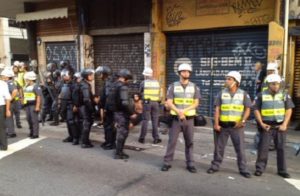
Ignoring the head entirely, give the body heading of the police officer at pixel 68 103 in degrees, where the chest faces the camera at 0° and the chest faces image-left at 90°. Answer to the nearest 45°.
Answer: approximately 90°

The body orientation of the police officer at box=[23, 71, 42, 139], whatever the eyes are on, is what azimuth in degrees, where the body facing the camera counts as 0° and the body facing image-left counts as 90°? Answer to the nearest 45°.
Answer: approximately 45°

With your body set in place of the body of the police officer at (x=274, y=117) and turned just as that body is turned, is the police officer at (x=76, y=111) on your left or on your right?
on your right

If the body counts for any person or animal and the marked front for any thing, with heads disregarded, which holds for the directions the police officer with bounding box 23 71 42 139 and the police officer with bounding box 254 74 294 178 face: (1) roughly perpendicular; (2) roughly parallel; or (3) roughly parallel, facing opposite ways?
roughly parallel

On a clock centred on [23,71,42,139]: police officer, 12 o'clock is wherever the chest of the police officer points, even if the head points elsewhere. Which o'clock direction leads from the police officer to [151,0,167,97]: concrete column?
The concrete column is roughly at 7 o'clock from the police officer.

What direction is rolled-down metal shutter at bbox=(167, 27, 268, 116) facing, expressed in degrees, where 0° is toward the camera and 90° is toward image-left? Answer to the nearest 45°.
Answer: approximately 0°

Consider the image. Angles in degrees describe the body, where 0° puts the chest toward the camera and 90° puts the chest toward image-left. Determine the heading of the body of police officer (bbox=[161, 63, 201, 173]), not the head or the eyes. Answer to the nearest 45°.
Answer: approximately 0°

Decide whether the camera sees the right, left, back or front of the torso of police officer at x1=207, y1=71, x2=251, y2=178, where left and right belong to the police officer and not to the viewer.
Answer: front

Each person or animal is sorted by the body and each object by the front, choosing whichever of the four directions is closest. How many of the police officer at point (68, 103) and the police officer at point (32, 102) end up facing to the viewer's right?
0

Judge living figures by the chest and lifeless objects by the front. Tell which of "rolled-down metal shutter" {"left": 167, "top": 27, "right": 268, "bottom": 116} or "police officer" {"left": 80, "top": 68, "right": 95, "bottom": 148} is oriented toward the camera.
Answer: the rolled-down metal shutter

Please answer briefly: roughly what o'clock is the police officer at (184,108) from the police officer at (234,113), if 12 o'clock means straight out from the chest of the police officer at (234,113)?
the police officer at (184,108) is roughly at 3 o'clock from the police officer at (234,113).

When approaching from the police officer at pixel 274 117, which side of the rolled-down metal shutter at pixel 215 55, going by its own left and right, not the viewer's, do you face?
front
